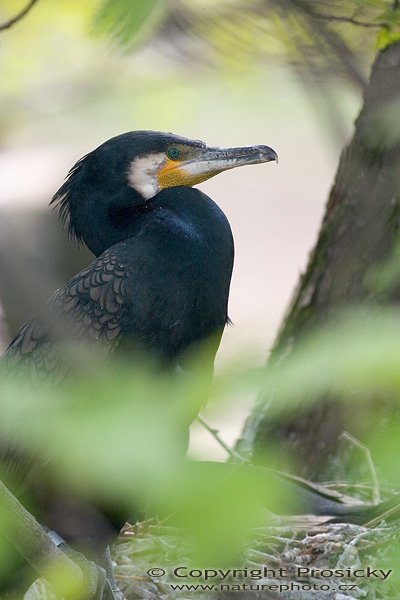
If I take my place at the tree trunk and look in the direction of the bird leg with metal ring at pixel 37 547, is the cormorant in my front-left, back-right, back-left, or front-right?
front-right

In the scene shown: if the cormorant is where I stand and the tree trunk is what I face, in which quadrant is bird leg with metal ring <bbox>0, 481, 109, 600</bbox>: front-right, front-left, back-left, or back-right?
back-right

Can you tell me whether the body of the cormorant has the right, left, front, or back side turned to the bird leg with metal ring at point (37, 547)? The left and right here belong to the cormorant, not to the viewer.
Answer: back

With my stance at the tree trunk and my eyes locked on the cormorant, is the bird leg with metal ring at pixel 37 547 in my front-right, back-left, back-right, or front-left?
front-left

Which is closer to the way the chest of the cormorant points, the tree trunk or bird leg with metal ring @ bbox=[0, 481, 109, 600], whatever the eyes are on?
the tree trunk

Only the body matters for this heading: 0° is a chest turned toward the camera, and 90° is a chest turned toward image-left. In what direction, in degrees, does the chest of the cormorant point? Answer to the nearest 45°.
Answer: approximately 270°

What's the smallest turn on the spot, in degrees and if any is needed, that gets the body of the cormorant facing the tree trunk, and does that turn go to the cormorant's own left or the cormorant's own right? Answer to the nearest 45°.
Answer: approximately 45° to the cormorant's own left
